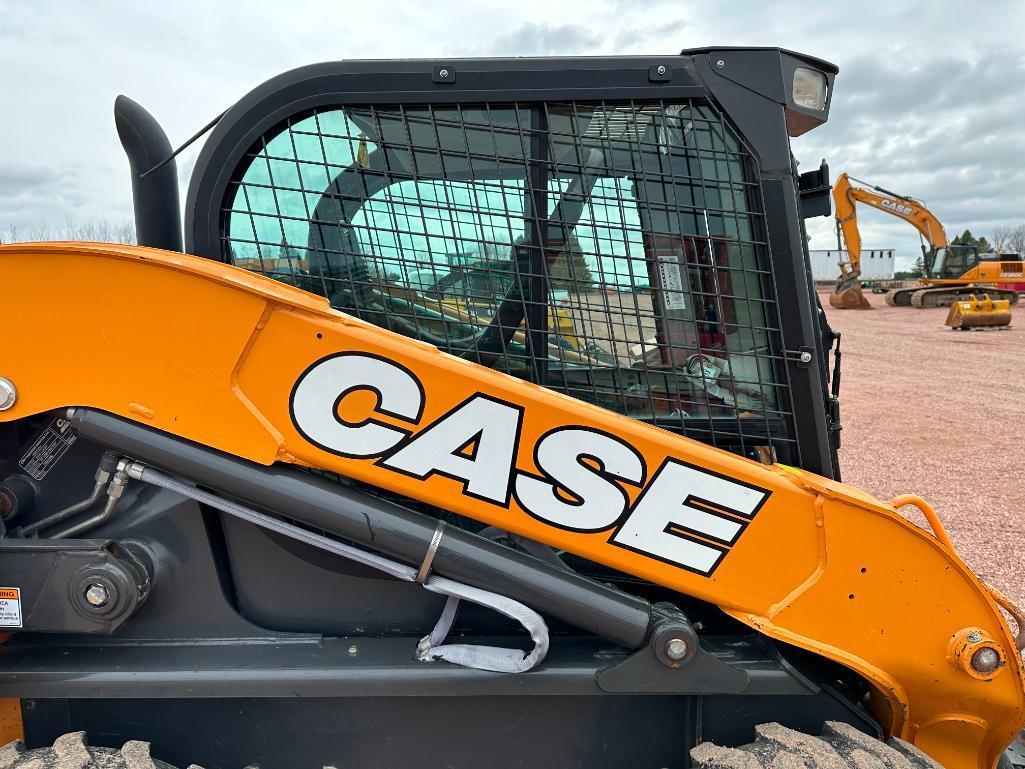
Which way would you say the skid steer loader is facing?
to the viewer's right

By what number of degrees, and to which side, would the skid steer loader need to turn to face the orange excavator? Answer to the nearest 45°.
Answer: approximately 45° to its left
